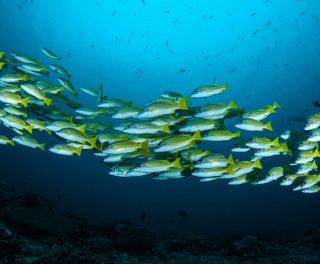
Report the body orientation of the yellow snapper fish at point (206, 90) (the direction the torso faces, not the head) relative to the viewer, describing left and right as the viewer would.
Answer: facing to the left of the viewer

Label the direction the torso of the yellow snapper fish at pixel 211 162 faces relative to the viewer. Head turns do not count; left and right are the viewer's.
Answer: facing to the left of the viewer

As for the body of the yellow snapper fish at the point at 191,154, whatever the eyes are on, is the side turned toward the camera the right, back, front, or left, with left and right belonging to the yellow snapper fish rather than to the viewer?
left

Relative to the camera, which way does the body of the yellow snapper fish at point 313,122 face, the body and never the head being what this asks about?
to the viewer's left

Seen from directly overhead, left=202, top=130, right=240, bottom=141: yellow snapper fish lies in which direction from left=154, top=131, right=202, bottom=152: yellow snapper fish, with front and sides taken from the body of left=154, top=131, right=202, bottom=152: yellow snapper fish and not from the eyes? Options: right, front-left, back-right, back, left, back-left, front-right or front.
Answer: back-right

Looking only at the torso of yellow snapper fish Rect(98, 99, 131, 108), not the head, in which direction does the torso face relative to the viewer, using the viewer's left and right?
facing to the left of the viewer

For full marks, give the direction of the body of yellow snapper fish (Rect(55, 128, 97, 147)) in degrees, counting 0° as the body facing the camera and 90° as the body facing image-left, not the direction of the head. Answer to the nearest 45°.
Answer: approximately 90°

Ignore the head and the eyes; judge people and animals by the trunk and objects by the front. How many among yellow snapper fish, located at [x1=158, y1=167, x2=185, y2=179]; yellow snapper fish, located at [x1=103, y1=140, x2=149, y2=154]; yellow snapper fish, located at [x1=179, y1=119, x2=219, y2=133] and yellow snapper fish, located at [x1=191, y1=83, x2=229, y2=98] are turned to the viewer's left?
4

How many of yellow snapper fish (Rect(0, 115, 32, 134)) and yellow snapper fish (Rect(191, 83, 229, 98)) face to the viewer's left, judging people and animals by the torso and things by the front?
2

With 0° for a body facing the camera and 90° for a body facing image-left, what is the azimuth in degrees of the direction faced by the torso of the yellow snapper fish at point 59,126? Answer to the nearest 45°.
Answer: approximately 90°

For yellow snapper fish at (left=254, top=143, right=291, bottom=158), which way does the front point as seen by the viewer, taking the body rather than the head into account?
to the viewer's left

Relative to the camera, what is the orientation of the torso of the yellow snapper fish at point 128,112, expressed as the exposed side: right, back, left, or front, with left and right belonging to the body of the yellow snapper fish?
left

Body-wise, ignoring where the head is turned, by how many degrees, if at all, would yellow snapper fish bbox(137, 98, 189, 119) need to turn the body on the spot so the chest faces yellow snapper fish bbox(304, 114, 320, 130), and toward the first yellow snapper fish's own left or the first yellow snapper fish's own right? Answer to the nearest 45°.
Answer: approximately 180°

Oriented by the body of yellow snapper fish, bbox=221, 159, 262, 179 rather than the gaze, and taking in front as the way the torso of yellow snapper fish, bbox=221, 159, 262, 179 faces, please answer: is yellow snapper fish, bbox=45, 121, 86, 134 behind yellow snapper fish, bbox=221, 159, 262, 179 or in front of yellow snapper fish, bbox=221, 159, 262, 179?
in front

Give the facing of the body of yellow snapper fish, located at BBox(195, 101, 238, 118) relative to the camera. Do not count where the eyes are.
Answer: to the viewer's left
